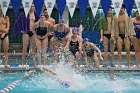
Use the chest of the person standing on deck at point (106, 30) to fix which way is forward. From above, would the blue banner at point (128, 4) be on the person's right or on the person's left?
on the person's left

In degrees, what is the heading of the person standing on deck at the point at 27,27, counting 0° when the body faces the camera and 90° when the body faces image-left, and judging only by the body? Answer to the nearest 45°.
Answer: approximately 315°

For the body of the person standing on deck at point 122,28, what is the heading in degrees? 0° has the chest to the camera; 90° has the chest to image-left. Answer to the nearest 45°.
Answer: approximately 0°

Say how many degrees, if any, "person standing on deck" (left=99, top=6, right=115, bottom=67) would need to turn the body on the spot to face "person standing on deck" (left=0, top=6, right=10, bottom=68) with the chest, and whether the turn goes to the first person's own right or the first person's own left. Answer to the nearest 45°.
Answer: approximately 135° to the first person's own right
